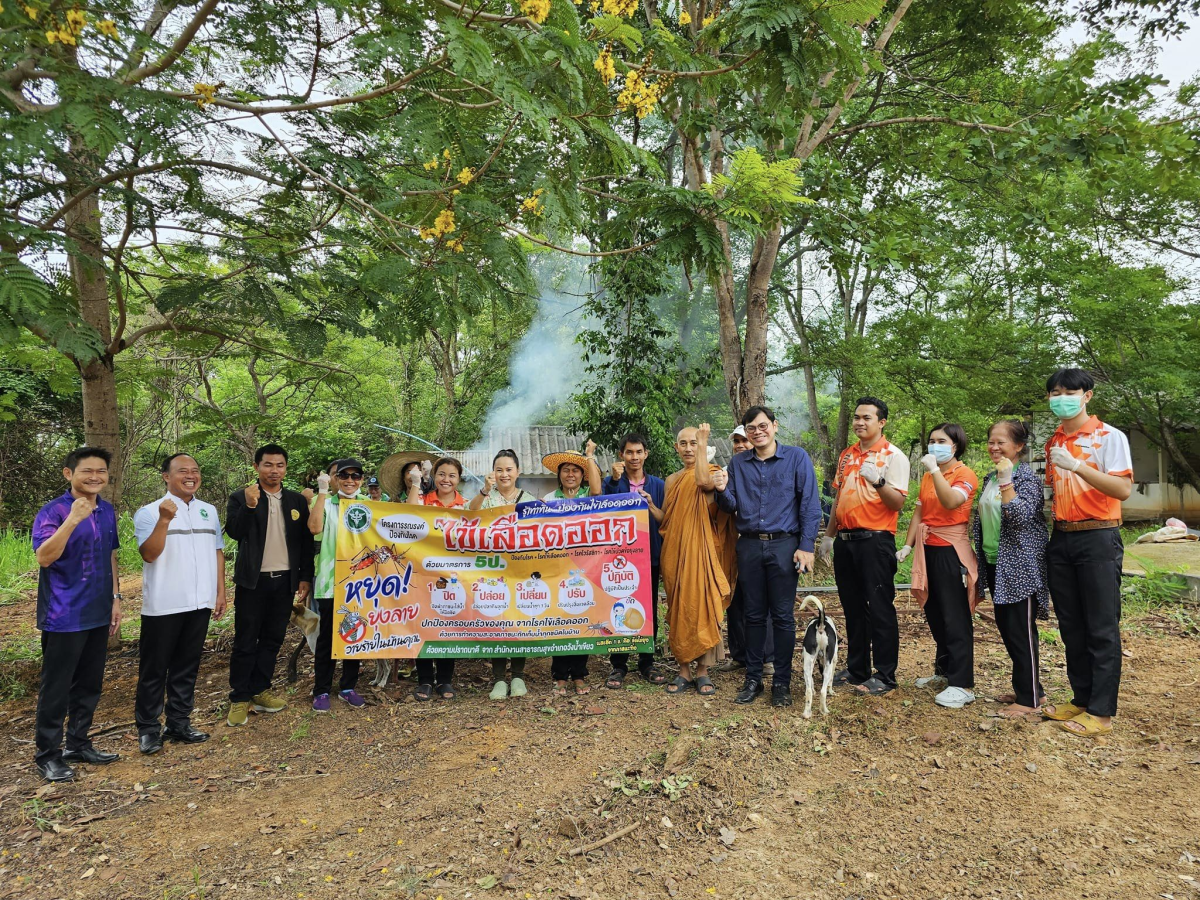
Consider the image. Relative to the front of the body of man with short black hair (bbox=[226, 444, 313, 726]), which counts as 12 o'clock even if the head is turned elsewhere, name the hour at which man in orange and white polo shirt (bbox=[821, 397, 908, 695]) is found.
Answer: The man in orange and white polo shirt is roughly at 10 o'clock from the man with short black hair.

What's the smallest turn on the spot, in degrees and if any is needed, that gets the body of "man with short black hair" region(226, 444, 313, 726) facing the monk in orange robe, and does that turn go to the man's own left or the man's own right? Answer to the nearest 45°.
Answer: approximately 90° to the man's own left

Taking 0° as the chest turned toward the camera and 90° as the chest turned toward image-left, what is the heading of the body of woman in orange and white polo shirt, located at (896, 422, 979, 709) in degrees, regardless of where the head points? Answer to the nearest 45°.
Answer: approximately 45°

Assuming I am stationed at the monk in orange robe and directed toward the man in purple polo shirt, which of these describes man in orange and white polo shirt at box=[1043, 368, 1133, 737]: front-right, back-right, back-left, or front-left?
back-left

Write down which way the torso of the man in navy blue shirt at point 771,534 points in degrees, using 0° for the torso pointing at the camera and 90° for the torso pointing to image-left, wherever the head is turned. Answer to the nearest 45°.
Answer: approximately 0°

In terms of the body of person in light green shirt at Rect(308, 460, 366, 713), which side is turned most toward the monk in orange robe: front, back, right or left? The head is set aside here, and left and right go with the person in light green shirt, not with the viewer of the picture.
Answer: left
